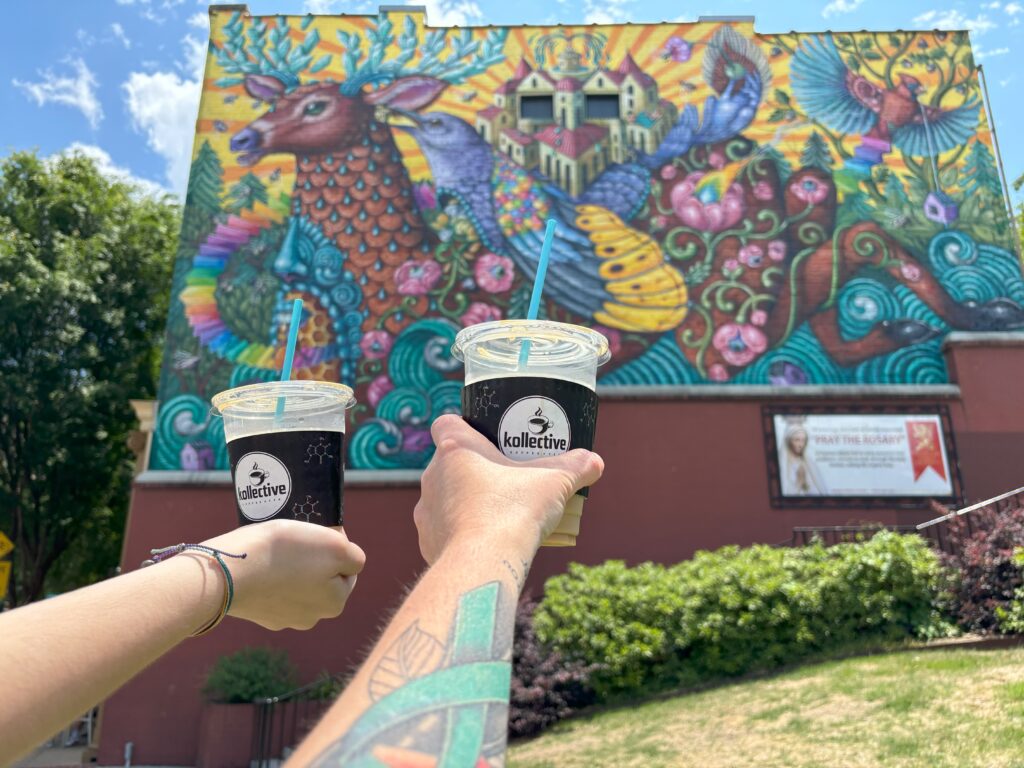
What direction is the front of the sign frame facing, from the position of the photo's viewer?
facing the viewer

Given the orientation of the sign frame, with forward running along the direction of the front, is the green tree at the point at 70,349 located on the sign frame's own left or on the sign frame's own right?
on the sign frame's own right

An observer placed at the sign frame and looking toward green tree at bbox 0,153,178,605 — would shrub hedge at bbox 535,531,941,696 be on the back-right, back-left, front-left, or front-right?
front-left

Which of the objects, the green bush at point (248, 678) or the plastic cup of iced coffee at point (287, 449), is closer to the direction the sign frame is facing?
the plastic cup of iced coffee

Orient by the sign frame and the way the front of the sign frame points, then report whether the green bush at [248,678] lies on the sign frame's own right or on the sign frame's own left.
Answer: on the sign frame's own right

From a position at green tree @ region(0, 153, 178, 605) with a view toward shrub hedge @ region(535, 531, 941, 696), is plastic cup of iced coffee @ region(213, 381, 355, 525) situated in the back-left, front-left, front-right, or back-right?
front-right

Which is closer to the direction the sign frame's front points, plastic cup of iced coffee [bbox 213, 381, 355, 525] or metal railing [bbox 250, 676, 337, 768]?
the plastic cup of iced coffee

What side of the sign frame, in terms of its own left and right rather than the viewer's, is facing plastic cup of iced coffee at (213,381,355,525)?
front

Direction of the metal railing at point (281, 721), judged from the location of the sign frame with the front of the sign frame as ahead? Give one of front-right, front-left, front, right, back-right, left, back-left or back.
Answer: front-right

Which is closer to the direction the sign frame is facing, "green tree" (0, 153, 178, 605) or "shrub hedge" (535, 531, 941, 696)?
the shrub hedge

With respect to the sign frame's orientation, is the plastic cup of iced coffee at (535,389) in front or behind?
in front

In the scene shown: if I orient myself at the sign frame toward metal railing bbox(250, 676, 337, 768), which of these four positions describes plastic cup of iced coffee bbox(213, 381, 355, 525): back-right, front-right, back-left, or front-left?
front-left

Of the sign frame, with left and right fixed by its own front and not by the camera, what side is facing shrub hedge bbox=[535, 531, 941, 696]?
front
